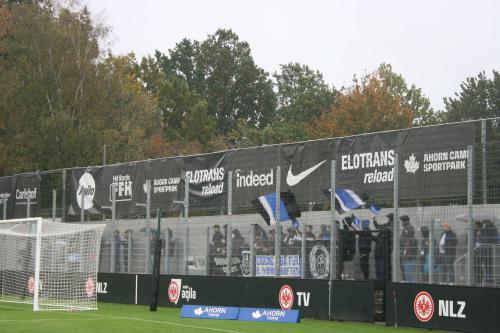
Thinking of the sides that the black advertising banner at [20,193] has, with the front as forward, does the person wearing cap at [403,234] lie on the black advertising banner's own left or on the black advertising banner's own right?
on the black advertising banner's own left

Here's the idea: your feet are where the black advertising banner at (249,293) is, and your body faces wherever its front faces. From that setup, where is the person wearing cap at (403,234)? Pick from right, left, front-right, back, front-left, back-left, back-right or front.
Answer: left

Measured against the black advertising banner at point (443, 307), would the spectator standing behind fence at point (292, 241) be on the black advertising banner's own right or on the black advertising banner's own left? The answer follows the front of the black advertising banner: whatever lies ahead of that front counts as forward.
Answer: on the black advertising banner's own right

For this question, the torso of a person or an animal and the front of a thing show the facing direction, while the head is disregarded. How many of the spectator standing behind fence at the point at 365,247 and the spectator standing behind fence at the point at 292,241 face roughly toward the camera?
2

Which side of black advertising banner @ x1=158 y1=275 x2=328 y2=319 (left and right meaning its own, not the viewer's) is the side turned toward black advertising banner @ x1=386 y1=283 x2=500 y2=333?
left

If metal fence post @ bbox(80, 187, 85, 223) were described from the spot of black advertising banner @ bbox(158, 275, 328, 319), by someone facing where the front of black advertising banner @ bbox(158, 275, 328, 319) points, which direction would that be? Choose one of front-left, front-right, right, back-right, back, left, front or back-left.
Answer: right

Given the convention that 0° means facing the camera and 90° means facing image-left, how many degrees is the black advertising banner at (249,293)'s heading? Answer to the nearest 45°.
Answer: approximately 45°

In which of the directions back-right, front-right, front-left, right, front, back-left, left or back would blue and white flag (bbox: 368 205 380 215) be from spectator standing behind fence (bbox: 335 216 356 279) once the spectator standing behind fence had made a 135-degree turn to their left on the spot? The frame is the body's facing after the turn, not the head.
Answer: front-right

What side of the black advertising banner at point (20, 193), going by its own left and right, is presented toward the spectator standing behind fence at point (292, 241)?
left

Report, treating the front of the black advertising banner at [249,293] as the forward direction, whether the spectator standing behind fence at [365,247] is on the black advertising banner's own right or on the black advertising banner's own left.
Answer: on the black advertising banner's own left

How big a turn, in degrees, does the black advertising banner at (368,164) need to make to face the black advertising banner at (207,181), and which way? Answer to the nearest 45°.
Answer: approximately 90° to its right
